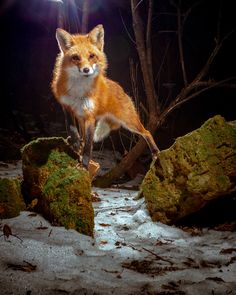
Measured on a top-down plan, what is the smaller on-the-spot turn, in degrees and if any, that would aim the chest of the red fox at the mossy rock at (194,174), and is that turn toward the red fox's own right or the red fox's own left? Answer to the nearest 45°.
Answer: approximately 90° to the red fox's own left

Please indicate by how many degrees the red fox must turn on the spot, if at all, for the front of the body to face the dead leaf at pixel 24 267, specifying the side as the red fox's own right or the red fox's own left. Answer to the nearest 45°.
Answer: approximately 45° to the red fox's own left

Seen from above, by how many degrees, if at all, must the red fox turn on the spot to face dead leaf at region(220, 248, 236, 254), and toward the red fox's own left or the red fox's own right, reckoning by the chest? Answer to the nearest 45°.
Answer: approximately 90° to the red fox's own left

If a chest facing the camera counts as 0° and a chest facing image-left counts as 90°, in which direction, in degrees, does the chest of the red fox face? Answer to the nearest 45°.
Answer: approximately 45°
